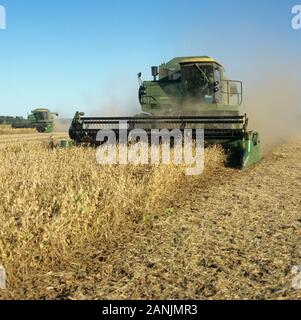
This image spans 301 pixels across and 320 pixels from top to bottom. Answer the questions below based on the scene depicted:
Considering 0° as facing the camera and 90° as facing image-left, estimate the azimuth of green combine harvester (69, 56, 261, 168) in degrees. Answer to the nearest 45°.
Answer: approximately 45°

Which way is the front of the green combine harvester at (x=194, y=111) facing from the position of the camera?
facing the viewer and to the left of the viewer
